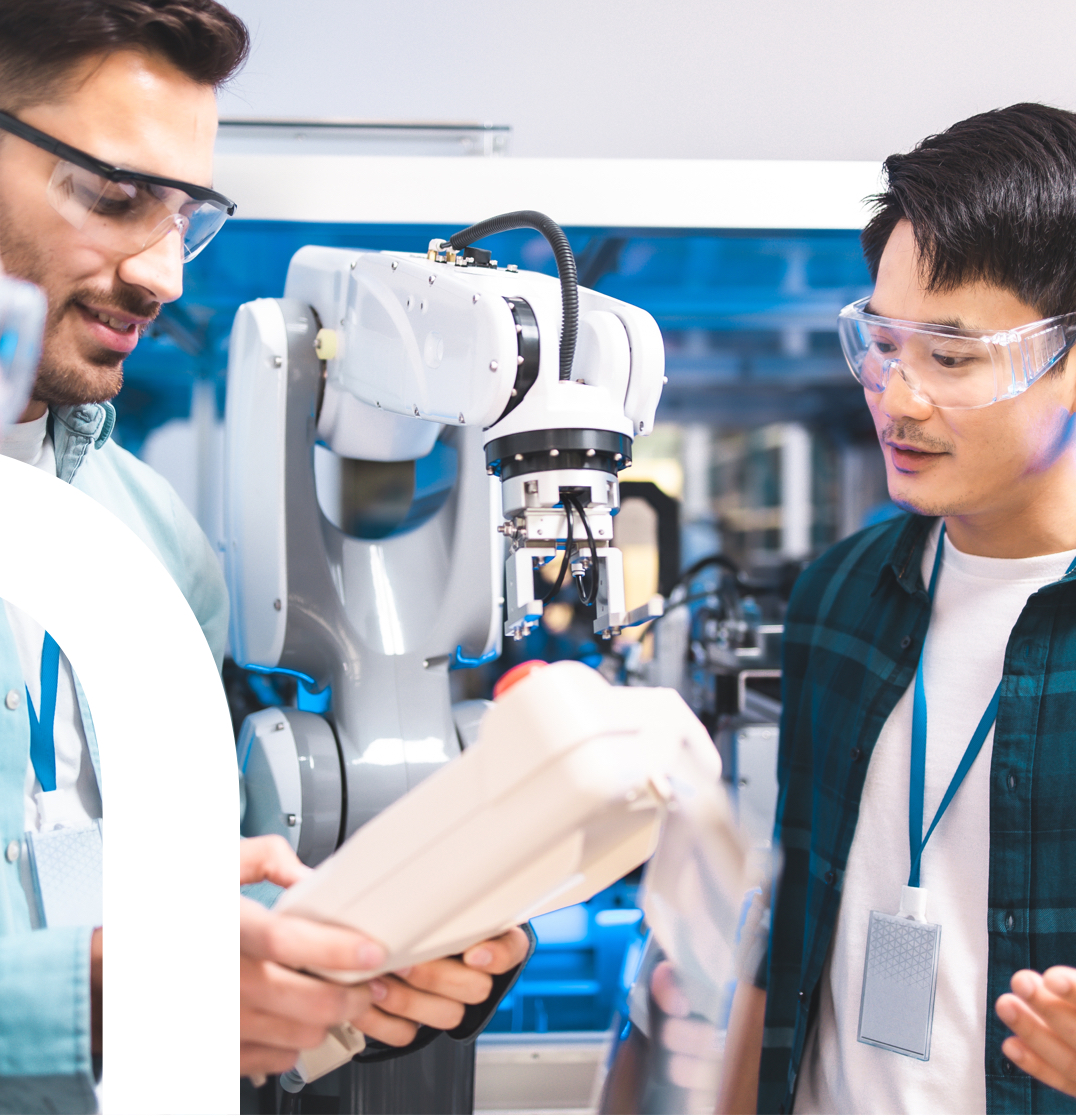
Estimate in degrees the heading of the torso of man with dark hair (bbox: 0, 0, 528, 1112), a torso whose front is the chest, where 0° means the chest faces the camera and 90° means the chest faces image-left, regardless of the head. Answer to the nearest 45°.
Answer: approximately 315°

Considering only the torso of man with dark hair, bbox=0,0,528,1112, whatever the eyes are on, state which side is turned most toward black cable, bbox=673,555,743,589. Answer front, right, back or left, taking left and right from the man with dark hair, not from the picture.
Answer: left

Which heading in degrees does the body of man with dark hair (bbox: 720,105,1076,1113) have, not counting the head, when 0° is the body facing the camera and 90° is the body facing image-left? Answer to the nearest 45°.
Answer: approximately 45°
